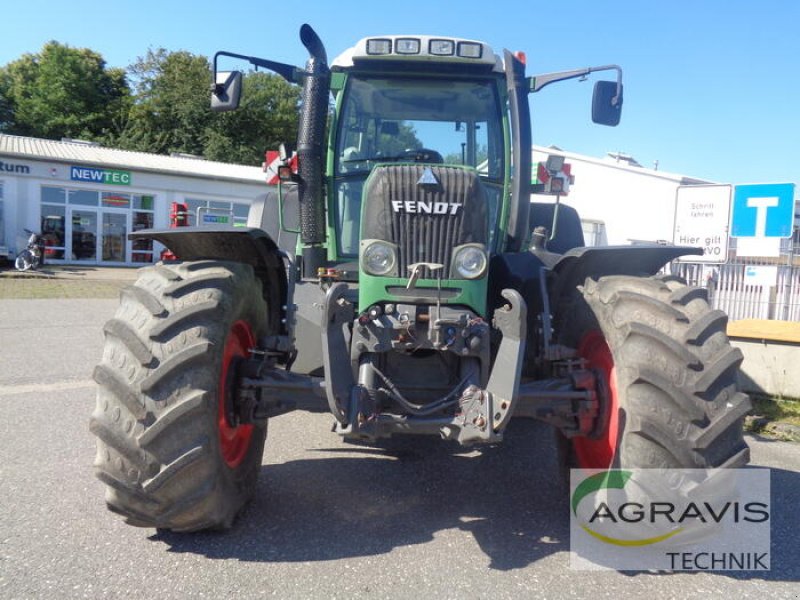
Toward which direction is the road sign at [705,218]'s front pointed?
toward the camera

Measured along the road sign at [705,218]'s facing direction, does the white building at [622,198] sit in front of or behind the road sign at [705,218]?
behind

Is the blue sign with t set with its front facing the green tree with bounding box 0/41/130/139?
no

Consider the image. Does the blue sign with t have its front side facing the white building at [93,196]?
no

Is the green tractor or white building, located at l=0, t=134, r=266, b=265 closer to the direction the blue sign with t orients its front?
the green tractor

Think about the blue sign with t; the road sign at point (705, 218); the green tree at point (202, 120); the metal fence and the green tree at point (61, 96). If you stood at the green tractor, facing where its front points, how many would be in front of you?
0

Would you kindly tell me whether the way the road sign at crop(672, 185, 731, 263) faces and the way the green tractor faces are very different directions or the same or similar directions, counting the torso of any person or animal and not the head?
same or similar directions

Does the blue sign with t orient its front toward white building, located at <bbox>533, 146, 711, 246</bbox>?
no

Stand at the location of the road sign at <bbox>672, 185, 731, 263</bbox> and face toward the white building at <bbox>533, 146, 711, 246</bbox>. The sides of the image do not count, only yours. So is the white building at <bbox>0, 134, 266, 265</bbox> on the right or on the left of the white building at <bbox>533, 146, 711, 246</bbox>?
left

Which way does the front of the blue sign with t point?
toward the camera

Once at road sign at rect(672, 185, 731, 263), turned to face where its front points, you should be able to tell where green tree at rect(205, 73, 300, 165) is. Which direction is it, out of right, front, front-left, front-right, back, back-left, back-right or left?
back-right

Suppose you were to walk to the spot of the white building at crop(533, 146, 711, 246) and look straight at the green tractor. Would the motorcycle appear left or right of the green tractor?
right
